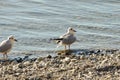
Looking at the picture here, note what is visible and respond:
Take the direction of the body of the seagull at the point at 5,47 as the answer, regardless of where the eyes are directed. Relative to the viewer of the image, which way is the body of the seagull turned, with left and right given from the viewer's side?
facing to the right of the viewer
